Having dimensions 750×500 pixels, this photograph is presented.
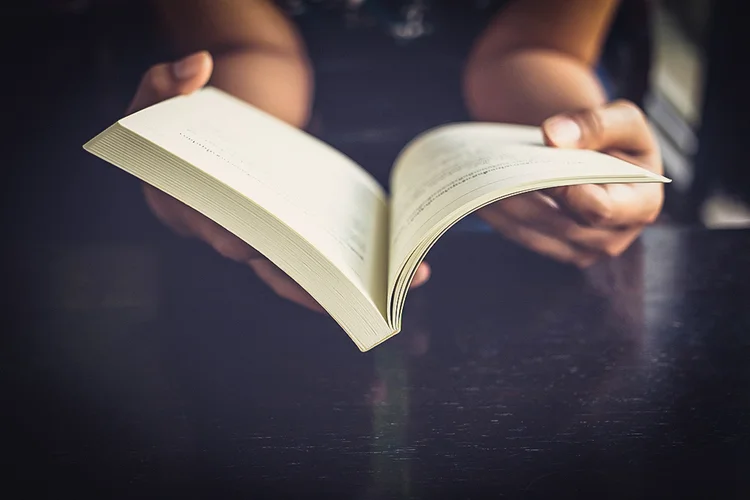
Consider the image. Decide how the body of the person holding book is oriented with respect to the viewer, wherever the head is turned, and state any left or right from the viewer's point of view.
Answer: facing the viewer
